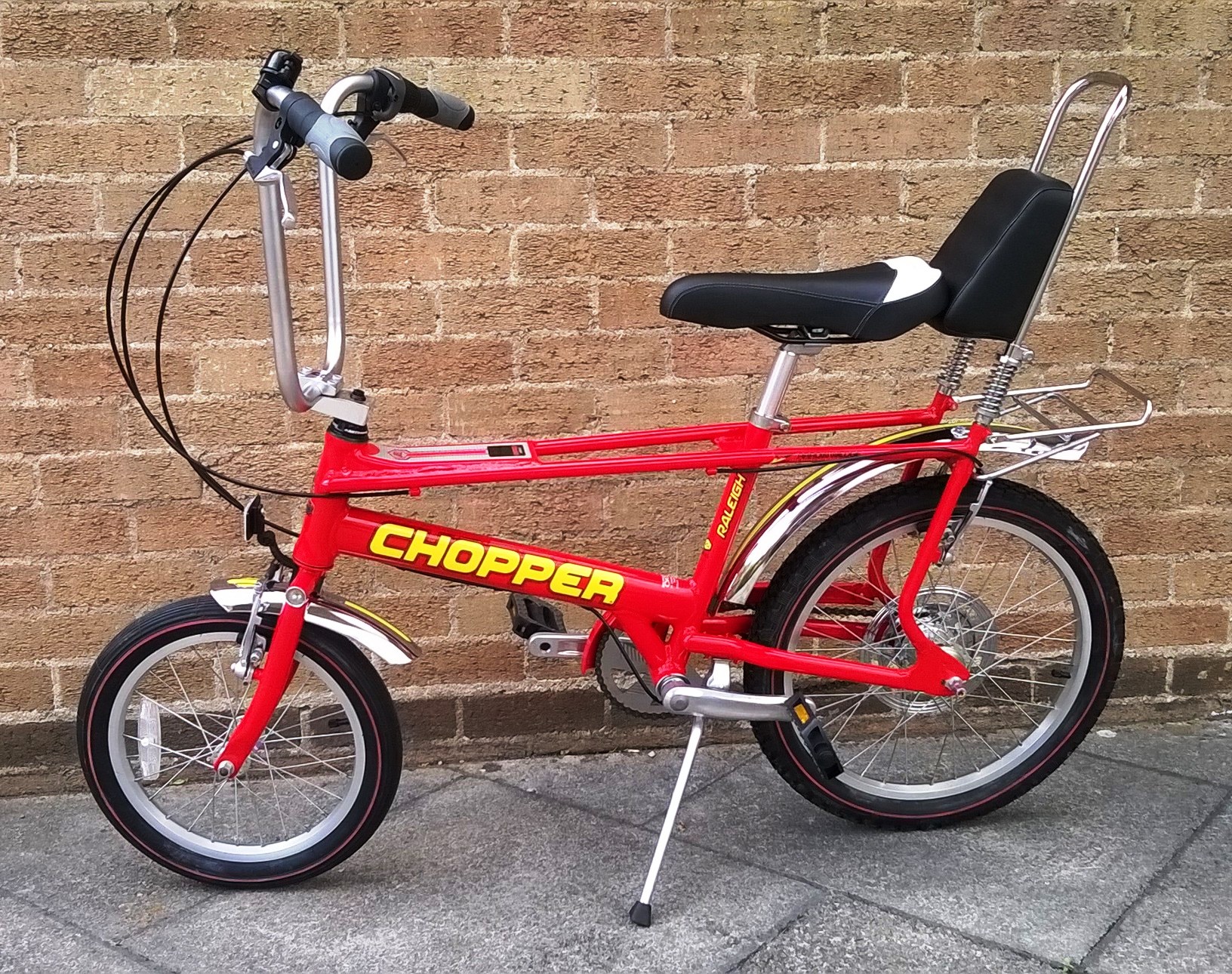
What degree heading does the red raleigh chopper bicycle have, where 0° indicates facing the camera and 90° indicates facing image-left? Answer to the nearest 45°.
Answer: approximately 90°
